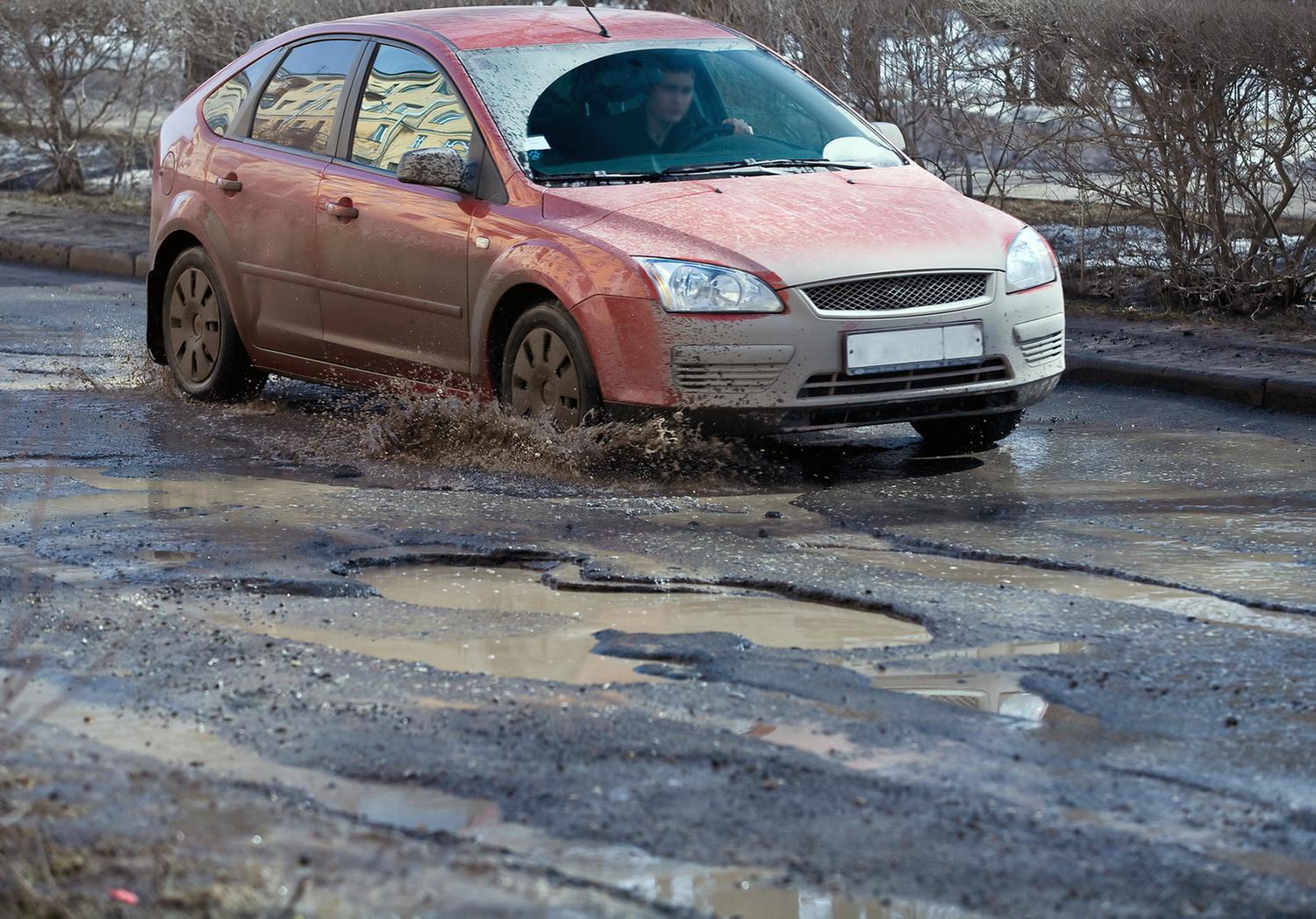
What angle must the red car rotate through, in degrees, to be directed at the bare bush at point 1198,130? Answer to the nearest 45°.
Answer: approximately 90° to its left

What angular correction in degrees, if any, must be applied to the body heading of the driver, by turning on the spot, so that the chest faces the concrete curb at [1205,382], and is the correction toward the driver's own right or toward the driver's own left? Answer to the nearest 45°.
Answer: approximately 90° to the driver's own left

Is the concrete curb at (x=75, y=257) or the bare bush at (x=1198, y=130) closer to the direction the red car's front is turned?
the bare bush

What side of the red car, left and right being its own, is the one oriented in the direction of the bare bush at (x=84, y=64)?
back

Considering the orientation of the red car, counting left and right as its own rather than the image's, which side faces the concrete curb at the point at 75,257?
back

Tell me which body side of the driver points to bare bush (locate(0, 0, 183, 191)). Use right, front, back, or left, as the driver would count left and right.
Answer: back
